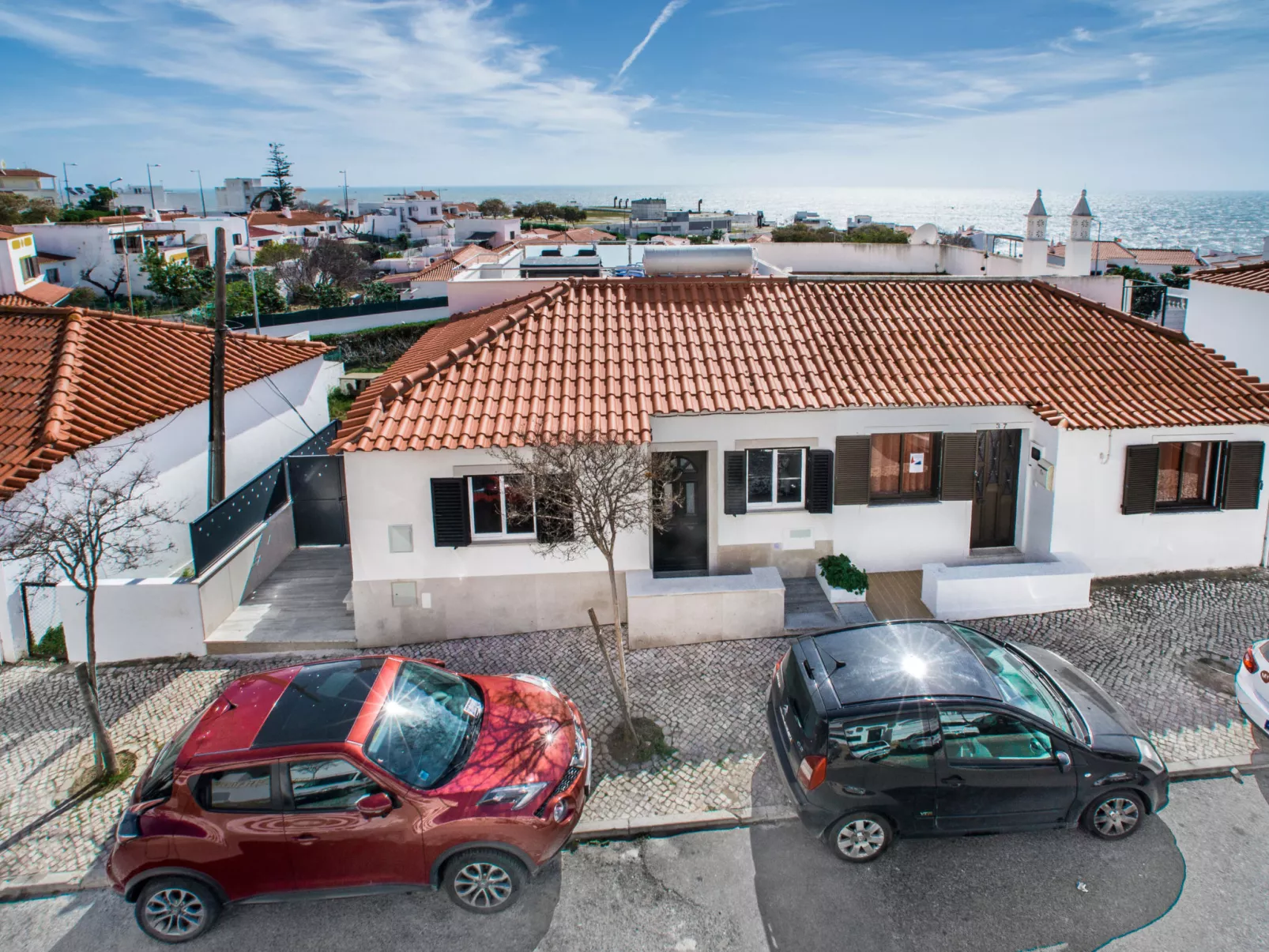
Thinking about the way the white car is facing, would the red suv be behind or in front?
behind

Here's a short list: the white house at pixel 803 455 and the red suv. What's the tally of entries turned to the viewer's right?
1

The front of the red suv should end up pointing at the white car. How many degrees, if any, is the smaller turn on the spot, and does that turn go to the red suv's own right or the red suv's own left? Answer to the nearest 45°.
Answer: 0° — it already faces it

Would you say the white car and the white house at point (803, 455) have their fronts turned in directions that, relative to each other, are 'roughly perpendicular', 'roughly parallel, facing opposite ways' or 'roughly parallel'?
roughly perpendicular

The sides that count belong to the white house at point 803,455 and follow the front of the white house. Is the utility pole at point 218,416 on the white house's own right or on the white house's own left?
on the white house's own right

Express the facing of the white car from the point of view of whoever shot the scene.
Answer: facing away from the viewer and to the right of the viewer

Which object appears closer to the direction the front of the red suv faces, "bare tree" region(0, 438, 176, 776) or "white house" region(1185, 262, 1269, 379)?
the white house

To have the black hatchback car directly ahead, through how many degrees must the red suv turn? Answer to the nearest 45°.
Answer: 0° — it already faces it

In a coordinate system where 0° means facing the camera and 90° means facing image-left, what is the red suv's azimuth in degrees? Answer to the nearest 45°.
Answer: approximately 270°

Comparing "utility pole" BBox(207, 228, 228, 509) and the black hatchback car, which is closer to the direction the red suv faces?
the black hatchback car
